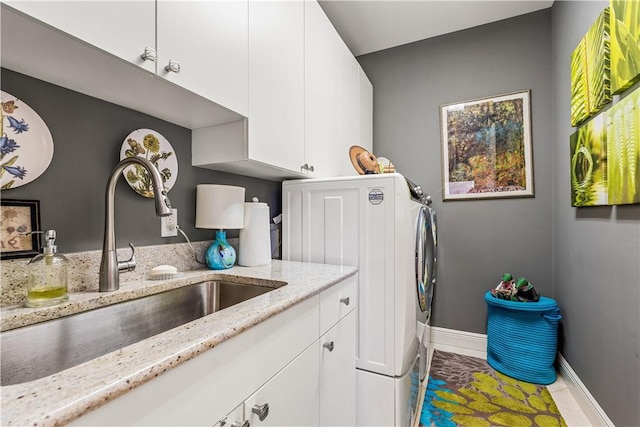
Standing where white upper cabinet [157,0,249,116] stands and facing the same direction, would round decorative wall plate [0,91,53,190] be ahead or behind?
behind

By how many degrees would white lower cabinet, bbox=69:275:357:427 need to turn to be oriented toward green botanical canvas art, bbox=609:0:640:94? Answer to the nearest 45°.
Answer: approximately 45° to its left

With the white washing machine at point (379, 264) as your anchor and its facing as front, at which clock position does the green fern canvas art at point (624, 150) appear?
The green fern canvas art is roughly at 12 o'clock from the white washing machine.

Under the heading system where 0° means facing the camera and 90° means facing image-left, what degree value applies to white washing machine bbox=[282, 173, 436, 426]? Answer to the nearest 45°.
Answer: approximately 270°

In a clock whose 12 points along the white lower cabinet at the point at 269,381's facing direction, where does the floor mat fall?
The floor mat is roughly at 10 o'clock from the white lower cabinet.

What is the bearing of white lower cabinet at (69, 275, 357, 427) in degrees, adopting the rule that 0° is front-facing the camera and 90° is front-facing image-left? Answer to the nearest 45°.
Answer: approximately 315°

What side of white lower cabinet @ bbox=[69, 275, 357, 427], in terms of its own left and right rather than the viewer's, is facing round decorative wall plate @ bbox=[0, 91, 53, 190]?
back
